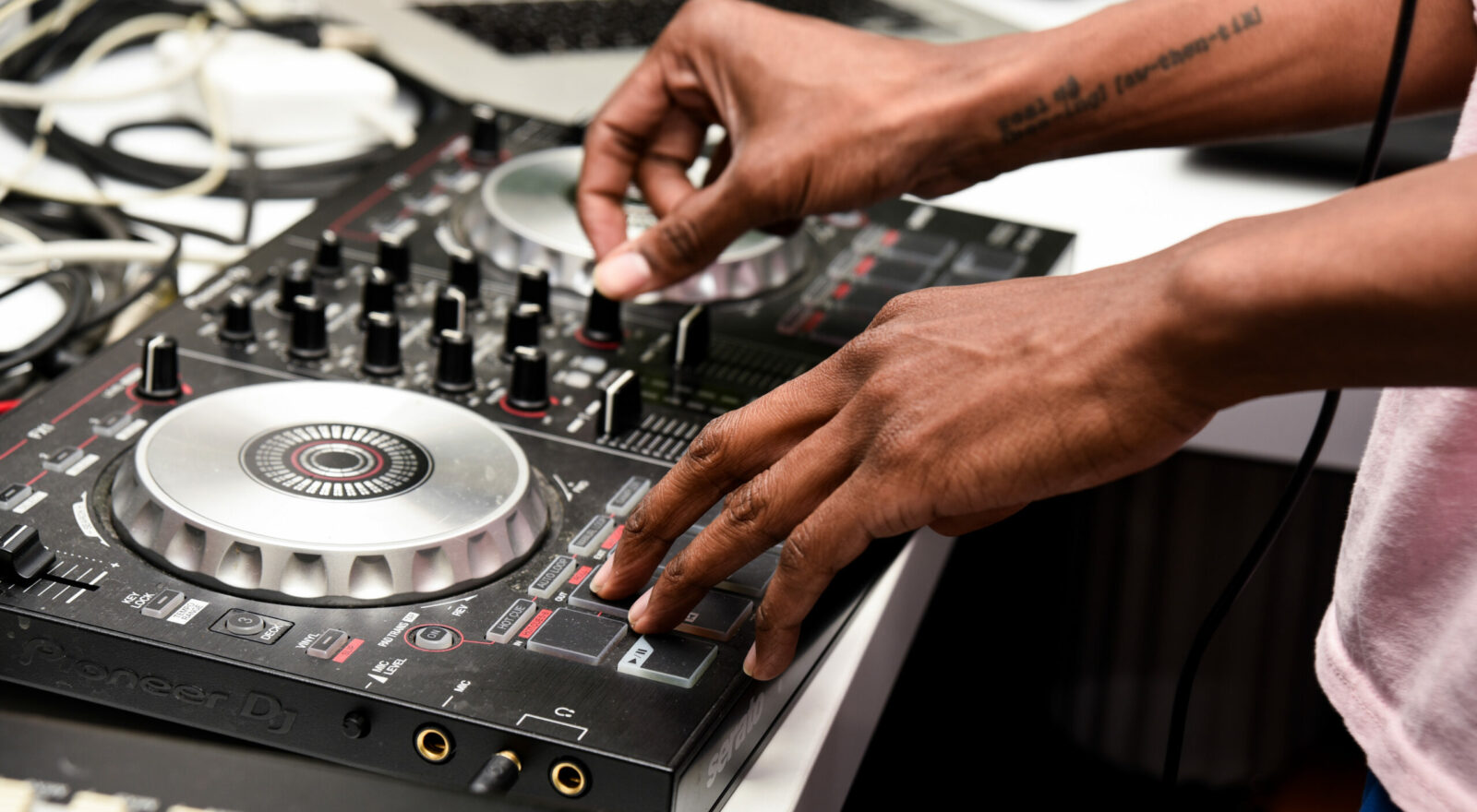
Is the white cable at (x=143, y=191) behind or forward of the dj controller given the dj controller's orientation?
behind

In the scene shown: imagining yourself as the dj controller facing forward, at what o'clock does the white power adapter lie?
The white power adapter is roughly at 7 o'clock from the dj controller.

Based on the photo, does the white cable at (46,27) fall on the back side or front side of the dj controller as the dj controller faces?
on the back side

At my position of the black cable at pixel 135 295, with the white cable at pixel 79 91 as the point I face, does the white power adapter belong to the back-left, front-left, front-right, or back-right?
front-right

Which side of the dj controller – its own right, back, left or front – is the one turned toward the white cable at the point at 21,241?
back

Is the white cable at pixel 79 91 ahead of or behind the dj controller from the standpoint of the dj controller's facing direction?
behind

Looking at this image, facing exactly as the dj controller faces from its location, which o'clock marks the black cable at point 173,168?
The black cable is roughly at 7 o'clock from the dj controller.

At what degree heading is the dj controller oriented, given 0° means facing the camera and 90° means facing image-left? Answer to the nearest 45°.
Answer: approximately 315°
